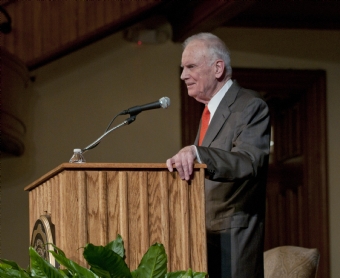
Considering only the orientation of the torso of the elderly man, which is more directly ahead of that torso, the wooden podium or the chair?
the wooden podium

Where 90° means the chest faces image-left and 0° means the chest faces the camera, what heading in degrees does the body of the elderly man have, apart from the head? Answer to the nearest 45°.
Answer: approximately 90°

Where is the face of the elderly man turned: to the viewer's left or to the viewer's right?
to the viewer's left
